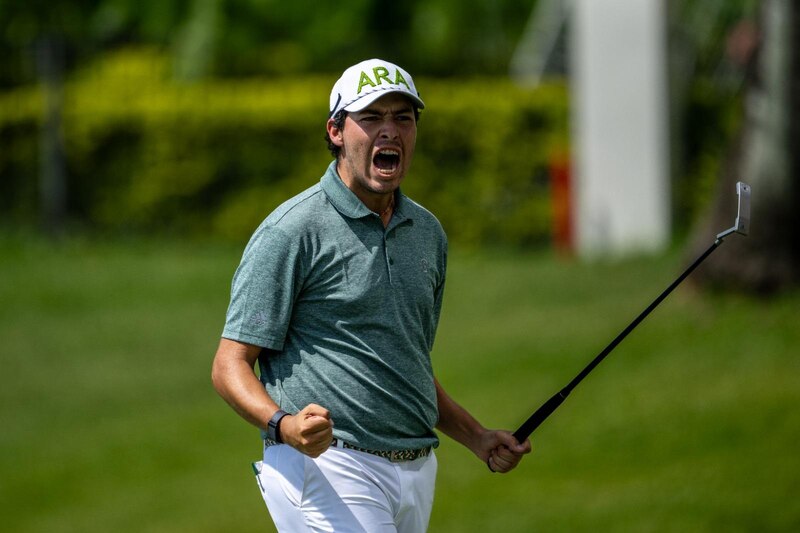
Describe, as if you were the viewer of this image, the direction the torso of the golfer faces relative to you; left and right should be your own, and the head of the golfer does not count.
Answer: facing the viewer and to the right of the viewer

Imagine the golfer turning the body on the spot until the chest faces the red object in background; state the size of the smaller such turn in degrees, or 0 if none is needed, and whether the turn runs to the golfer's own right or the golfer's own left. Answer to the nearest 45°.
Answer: approximately 135° to the golfer's own left

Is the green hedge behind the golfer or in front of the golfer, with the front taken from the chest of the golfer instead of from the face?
behind

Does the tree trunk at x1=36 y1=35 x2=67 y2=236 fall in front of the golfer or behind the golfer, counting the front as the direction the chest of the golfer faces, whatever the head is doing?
behind

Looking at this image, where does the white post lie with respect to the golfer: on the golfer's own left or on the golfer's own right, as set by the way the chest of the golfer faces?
on the golfer's own left
